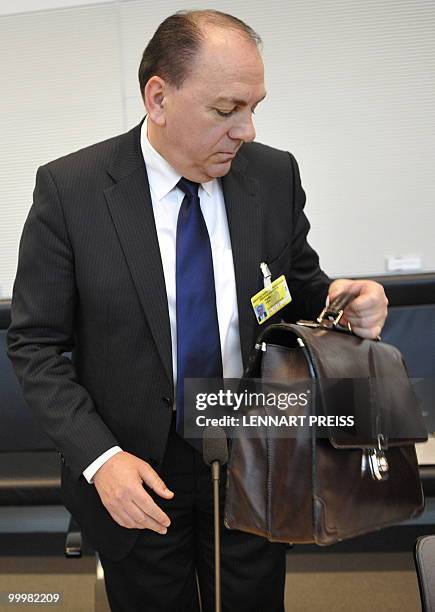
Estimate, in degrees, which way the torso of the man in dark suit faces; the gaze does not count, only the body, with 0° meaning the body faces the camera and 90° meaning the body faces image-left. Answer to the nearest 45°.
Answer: approximately 315°
